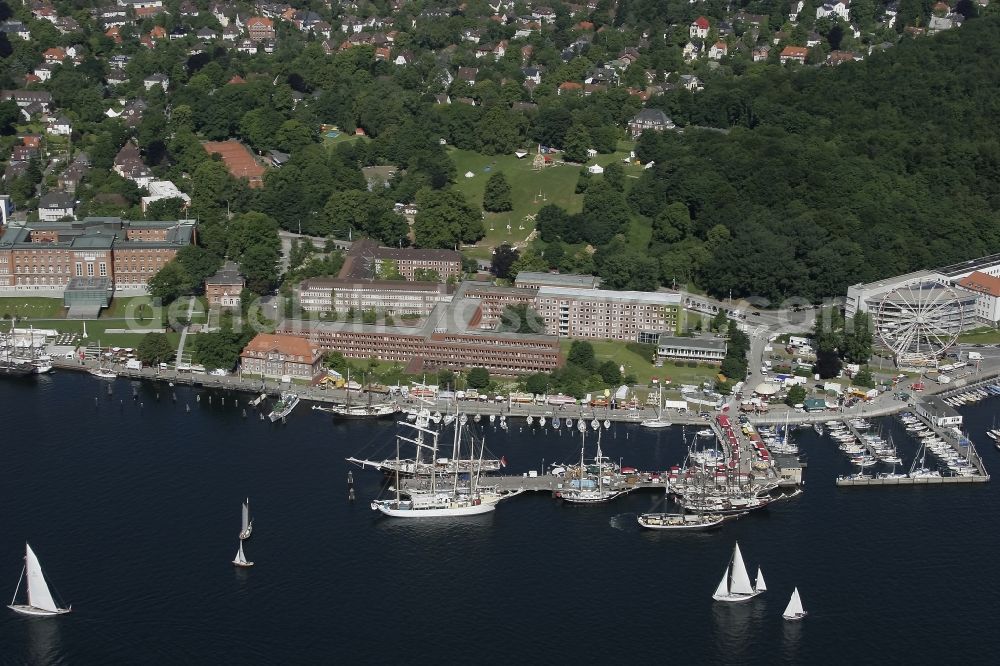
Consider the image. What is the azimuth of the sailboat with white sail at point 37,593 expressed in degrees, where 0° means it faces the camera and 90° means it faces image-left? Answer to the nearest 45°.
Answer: approximately 90°
